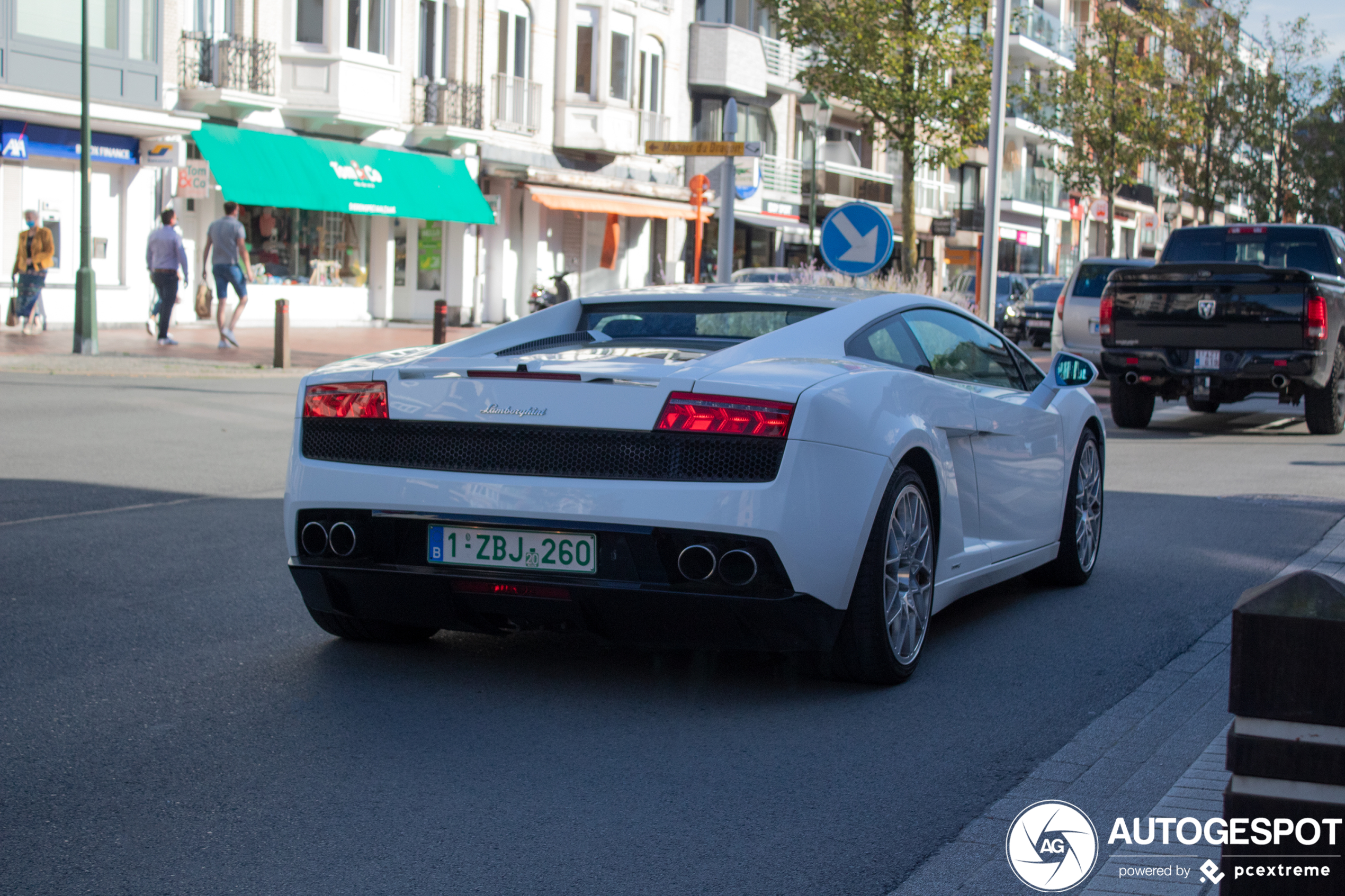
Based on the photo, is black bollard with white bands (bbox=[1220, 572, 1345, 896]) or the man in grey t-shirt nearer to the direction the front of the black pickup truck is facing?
the man in grey t-shirt

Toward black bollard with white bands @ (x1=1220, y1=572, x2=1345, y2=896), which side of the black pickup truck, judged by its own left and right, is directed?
back

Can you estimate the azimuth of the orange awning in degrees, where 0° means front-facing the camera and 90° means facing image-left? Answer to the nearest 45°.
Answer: approximately 315°

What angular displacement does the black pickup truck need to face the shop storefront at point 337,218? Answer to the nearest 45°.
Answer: approximately 45° to its left

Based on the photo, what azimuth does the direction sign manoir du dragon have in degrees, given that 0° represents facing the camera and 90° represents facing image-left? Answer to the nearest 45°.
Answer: approximately 0°

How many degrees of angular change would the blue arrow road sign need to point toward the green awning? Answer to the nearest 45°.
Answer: approximately 135° to its right

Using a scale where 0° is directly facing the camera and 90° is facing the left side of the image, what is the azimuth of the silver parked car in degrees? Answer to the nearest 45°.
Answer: approximately 180°

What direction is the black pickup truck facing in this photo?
away from the camera

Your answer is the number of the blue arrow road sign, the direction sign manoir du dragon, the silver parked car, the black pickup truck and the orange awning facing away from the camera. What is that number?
2

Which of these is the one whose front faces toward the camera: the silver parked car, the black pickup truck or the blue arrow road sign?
the blue arrow road sign

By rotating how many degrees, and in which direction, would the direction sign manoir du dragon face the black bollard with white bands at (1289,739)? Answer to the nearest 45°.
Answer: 0° — it already faces it

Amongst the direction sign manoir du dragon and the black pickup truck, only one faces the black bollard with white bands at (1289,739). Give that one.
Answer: the direction sign manoir du dragon
